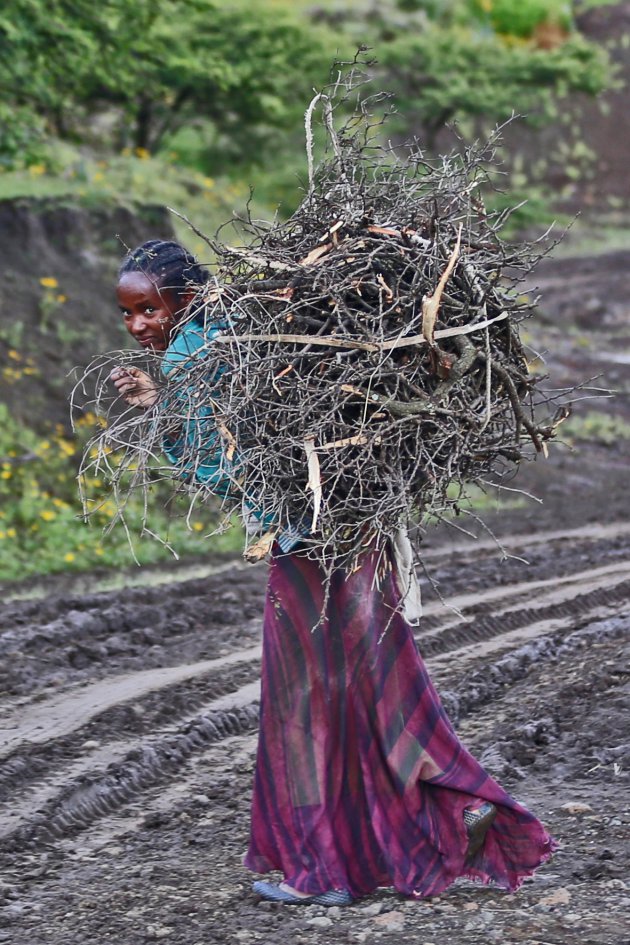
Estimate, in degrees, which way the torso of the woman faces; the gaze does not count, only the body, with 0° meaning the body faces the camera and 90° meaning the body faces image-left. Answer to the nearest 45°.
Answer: approximately 90°

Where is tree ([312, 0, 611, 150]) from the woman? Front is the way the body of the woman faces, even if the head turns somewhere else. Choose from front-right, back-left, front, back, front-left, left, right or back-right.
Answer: right

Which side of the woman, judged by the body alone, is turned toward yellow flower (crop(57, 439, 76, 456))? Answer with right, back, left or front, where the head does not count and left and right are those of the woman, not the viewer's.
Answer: right

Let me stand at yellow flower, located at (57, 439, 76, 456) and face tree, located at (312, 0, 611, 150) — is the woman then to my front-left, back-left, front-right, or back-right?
back-right
